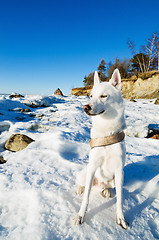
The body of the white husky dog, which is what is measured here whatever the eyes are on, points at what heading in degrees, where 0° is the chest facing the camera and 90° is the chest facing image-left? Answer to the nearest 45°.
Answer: approximately 0°

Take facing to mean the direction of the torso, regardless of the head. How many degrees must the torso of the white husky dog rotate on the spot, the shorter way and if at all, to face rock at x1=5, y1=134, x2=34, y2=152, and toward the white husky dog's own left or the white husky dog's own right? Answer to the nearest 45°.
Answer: approximately 135° to the white husky dog's own right
